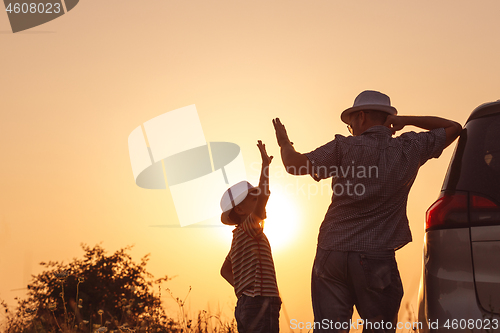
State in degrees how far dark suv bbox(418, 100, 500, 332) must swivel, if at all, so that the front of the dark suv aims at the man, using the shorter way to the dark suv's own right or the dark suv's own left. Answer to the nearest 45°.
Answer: approximately 90° to the dark suv's own left

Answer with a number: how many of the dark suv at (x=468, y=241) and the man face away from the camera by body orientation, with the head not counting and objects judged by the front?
2

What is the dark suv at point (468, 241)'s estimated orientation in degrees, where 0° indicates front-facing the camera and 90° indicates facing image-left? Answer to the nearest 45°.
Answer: approximately 180°

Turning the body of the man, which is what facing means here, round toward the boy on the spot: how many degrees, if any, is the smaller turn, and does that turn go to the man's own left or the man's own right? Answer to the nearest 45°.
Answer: approximately 45° to the man's own left

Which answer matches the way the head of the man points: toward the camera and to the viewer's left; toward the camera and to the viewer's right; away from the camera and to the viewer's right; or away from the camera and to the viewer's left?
away from the camera and to the viewer's left

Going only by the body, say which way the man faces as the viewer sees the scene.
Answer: away from the camera
